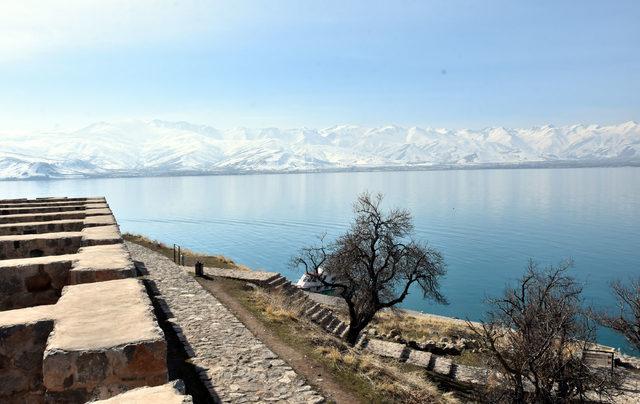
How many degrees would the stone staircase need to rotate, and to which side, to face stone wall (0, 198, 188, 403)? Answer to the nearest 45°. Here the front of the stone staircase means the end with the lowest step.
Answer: approximately 45° to its right

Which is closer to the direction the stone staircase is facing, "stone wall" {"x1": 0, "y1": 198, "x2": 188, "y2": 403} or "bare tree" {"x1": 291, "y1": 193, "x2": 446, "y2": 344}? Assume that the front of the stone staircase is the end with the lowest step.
the bare tree

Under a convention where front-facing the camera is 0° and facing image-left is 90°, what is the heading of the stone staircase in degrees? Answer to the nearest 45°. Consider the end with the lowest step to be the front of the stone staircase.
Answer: approximately 315°

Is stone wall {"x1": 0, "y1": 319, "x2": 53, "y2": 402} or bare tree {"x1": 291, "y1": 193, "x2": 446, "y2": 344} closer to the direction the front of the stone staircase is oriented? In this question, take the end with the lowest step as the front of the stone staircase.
the bare tree

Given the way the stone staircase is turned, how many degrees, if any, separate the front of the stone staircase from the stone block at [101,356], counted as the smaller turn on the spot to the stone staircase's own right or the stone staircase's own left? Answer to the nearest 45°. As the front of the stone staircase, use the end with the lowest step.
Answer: approximately 45° to the stone staircase's own right

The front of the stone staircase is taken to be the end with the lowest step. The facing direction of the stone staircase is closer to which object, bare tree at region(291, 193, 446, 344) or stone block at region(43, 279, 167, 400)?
the bare tree
